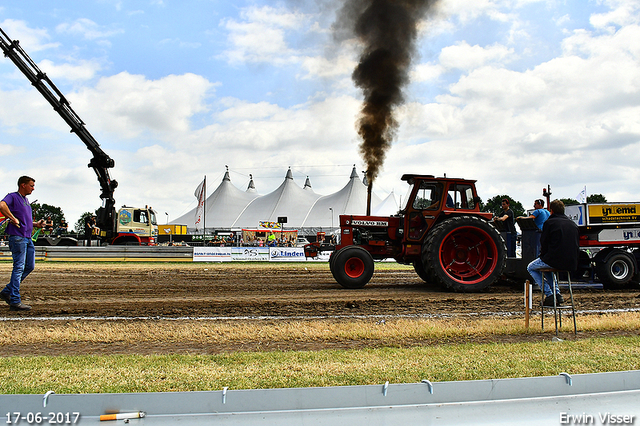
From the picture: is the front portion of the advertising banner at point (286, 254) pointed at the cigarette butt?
yes

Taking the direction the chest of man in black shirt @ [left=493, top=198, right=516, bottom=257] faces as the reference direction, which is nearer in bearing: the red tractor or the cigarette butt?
the red tractor

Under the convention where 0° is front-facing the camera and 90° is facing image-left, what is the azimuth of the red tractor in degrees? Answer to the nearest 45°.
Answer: approximately 90°

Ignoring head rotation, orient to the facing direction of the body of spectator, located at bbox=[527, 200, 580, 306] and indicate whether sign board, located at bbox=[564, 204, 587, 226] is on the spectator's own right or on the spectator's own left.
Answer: on the spectator's own right

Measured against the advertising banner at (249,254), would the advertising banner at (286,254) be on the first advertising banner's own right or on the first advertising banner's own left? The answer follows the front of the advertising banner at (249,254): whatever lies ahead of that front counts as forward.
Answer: on the first advertising banner's own left

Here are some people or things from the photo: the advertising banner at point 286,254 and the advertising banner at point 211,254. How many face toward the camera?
2

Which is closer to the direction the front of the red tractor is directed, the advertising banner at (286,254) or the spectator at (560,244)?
the advertising banner

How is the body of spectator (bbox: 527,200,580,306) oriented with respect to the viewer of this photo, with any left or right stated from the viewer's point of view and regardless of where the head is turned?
facing away from the viewer and to the left of the viewer

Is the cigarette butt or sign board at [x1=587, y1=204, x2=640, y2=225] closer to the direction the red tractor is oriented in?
the cigarette butt
